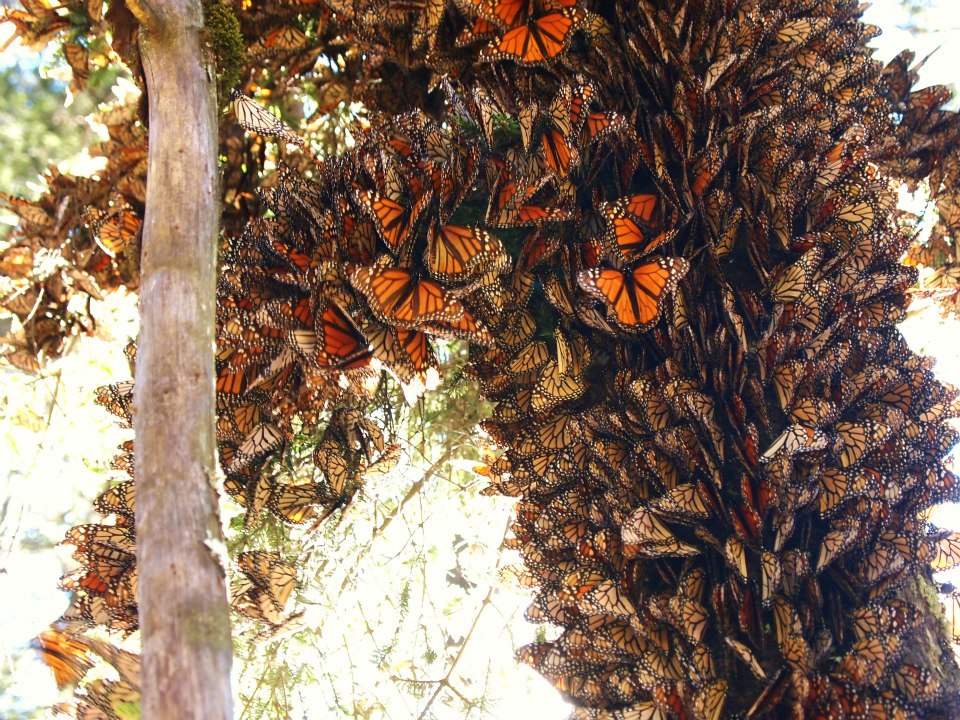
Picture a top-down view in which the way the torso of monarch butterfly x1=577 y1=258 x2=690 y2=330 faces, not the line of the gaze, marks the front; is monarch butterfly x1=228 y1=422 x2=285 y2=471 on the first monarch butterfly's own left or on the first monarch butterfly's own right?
on the first monarch butterfly's own left

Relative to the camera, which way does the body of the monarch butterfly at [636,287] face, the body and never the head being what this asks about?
away from the camera

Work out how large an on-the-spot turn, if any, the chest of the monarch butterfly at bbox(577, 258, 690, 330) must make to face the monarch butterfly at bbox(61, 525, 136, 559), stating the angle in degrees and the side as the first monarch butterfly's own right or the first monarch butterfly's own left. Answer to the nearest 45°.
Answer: approximately 90° to the first monarch butterfly's own left

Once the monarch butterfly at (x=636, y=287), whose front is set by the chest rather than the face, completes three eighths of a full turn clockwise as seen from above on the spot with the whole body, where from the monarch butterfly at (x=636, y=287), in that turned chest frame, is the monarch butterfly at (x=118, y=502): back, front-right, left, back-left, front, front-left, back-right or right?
back-right

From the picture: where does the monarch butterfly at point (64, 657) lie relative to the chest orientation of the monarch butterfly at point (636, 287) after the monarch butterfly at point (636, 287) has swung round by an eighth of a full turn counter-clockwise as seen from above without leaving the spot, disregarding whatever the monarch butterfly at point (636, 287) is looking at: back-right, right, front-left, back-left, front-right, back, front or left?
front-left
